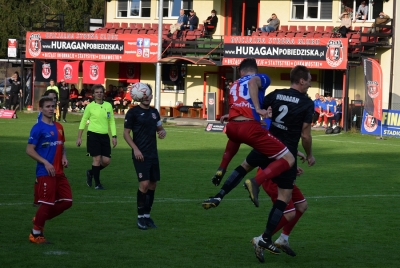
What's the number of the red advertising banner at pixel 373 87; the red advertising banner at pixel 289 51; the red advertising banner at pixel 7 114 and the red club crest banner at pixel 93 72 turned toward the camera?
4

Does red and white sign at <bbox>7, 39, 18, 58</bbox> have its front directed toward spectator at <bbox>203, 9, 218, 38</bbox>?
no

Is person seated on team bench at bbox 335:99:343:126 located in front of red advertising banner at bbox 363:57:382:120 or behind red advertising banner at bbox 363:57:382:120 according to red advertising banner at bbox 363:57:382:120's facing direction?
behind

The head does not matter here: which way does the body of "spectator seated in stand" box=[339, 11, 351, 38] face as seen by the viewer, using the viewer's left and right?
facing the viewer and to the left of the viewer

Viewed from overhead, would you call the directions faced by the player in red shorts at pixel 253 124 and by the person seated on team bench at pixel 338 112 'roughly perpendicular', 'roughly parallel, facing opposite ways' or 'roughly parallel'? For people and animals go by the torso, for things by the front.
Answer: roughly parallel, facing opposite ways

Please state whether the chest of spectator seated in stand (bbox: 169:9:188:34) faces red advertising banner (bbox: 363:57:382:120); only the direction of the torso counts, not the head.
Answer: no

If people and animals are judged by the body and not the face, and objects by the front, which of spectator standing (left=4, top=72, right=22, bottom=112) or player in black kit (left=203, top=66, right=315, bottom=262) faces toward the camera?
the spectator standing

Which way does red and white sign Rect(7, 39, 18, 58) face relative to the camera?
toward the camera

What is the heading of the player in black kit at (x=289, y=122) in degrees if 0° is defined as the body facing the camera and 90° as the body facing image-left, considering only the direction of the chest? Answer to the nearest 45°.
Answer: approximately 225°

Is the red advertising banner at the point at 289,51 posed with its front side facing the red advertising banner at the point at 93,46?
no

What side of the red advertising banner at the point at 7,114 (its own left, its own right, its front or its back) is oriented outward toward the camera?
front
